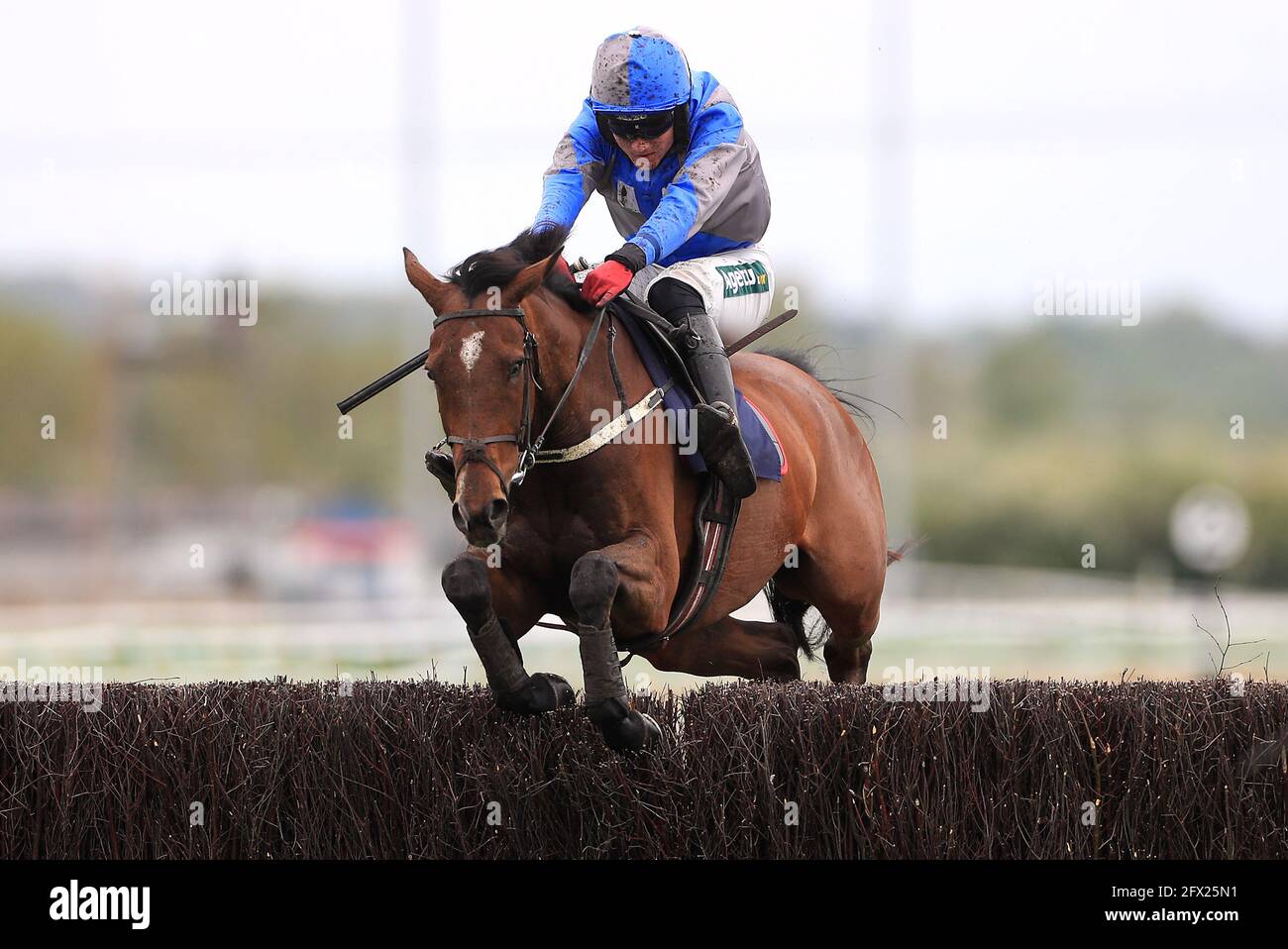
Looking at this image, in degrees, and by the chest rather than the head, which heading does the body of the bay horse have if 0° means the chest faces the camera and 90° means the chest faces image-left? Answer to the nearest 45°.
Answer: approximately 45°

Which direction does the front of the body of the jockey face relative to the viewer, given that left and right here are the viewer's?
facing the viewer and to the left of the viewer
